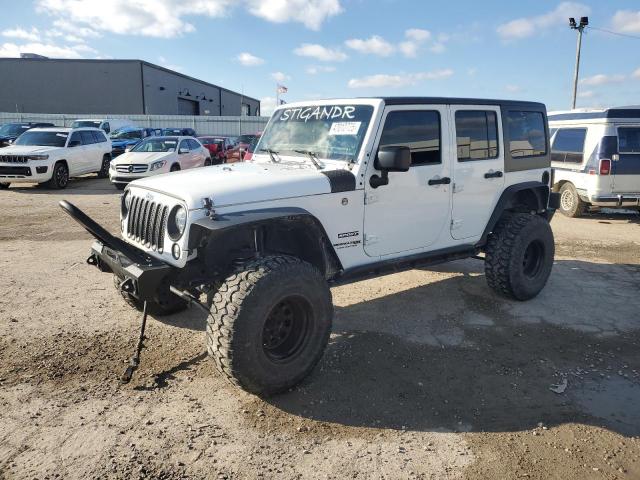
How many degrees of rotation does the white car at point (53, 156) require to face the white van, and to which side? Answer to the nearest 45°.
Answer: approximately 90° to its left

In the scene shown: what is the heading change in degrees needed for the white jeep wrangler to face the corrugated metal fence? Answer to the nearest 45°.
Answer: approximately 135° to its right

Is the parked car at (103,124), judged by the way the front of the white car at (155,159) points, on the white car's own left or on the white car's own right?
on the white car's own right

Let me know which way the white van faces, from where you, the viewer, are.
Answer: facing away from the viewer and to the left of the viewer

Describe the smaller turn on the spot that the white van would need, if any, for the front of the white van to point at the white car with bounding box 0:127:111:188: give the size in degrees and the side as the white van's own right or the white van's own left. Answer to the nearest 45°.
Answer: approximately 45° to the white van's own left

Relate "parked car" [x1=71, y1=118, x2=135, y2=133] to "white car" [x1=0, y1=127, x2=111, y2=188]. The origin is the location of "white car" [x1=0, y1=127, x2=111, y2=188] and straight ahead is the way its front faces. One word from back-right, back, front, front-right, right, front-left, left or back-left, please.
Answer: back-right

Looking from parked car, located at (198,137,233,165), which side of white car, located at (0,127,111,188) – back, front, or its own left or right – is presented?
back

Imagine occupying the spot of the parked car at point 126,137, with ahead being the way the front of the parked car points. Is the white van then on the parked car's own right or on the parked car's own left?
on the parked car's own left

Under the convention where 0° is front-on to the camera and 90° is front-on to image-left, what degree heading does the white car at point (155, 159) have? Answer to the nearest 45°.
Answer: approximately 45°
